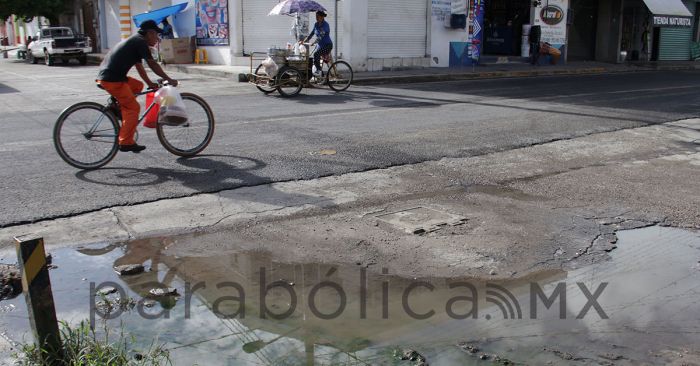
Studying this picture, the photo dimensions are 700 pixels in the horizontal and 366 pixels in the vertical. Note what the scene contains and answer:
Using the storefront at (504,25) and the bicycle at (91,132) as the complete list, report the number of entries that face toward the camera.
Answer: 1

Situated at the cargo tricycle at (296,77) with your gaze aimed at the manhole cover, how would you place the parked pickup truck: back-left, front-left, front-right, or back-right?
back-right

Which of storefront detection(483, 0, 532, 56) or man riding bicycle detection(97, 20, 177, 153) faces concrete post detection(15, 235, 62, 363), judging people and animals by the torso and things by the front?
the storefront

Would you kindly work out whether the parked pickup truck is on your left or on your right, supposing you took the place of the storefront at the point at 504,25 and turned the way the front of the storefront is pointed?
on your right

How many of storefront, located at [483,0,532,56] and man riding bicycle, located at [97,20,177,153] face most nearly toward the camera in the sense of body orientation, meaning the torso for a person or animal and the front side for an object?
1
